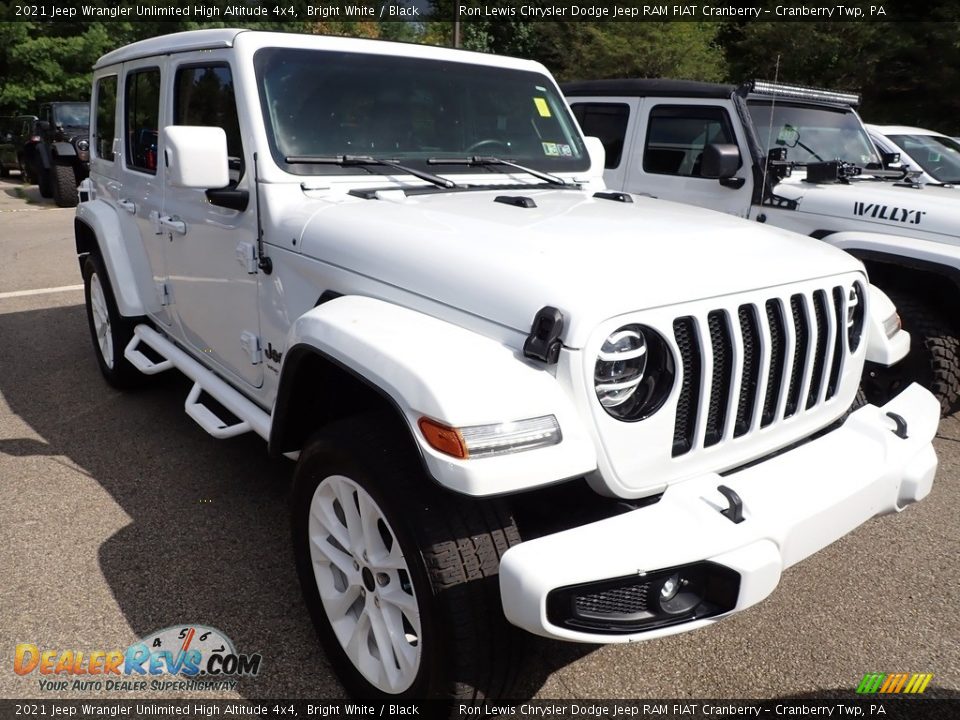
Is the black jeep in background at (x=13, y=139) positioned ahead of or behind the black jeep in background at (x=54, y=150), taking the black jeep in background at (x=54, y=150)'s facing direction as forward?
behind

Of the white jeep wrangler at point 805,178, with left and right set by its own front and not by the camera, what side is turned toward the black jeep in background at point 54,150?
back

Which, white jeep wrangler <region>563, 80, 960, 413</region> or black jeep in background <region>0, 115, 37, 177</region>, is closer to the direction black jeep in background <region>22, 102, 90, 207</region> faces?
the white jeep wrangler

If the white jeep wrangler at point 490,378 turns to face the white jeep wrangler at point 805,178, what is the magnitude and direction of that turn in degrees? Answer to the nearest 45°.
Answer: approximately 90° to its left

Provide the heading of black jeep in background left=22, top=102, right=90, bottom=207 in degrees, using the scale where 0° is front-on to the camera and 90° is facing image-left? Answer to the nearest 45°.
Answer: approximately 315°

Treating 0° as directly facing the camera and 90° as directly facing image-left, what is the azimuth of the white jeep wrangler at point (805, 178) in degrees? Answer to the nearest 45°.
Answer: approximately 315°
